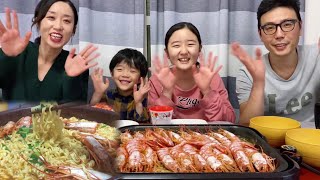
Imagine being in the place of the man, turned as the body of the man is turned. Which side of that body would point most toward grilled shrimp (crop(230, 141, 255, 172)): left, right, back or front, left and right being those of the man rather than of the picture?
front

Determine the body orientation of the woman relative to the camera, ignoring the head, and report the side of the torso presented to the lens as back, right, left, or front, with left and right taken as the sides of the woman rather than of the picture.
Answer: front

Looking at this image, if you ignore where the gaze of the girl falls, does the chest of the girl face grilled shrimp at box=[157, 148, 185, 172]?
yes

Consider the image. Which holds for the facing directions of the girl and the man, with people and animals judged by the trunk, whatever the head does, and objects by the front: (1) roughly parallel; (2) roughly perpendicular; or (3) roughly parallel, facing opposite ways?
roughly parallel

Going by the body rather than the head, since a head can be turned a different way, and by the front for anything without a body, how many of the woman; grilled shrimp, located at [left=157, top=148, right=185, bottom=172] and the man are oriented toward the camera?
2

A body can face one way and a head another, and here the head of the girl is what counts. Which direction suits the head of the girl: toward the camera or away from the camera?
toward the camera

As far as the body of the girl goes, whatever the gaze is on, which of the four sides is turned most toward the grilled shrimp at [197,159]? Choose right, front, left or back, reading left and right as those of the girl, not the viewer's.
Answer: front

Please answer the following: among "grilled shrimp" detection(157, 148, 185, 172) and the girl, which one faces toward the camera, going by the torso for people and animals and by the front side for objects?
the girl

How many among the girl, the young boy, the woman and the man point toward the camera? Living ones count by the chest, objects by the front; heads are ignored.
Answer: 4

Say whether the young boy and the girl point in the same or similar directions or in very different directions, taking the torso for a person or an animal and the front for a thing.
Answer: same or similar directions

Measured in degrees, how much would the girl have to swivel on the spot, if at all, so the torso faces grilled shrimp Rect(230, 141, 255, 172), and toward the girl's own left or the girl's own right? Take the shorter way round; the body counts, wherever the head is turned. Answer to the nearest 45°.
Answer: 0° — they already face it

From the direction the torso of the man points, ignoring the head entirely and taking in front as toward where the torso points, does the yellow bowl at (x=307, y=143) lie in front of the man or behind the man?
in front

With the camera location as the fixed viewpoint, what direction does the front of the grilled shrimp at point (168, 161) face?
facing away from the viewer and to the left of the viewer

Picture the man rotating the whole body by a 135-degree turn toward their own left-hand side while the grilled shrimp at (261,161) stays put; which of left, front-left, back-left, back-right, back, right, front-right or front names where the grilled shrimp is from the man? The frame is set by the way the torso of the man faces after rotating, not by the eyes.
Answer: back-right

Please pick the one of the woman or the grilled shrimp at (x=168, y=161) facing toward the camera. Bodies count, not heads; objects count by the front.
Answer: the woman

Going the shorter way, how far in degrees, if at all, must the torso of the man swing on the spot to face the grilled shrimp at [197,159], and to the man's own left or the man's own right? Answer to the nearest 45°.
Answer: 0° — they already face it

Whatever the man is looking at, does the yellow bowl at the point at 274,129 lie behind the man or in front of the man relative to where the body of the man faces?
in front
